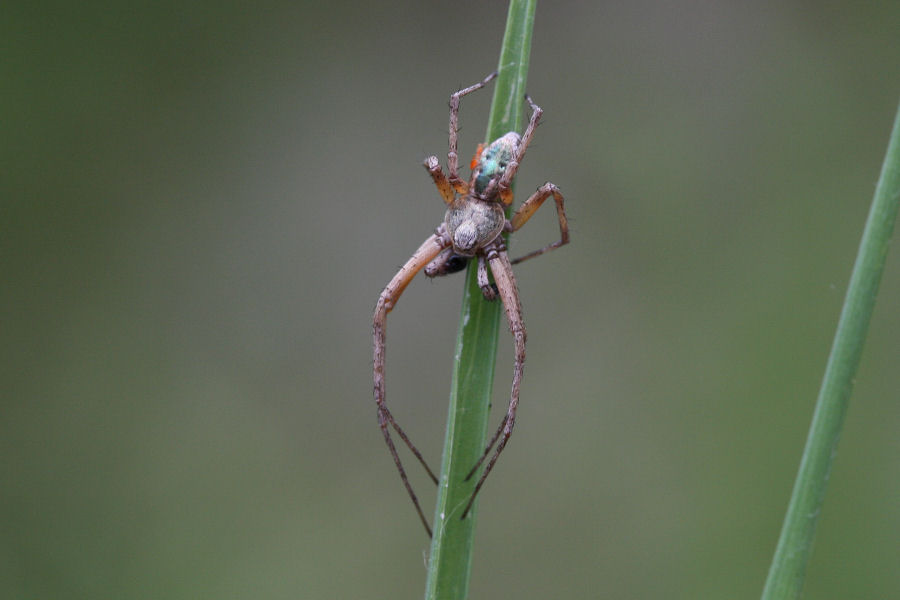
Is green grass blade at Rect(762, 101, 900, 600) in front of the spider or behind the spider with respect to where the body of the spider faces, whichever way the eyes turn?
behind

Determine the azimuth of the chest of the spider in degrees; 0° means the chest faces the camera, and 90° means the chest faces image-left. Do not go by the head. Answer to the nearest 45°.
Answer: approximately 0°
